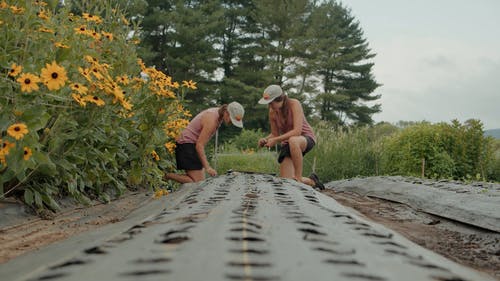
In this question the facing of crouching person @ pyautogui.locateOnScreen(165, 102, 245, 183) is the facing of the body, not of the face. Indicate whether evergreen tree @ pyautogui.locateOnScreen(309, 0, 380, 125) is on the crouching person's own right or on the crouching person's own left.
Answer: on the crouching person's own left

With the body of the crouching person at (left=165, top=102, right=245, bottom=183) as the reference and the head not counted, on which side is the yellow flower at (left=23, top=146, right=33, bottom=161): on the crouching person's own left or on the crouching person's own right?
on the crouching person's own right

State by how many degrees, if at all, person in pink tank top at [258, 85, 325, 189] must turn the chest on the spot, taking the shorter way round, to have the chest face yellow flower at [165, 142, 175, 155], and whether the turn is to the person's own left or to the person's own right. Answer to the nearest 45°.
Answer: approximately 45° to the person's own right

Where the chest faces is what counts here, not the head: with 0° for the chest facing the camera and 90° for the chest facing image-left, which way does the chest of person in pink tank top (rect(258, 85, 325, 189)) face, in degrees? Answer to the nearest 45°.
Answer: approximately 45°

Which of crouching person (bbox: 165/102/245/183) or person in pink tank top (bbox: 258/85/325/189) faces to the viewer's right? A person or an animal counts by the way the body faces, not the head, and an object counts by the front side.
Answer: the crouching person

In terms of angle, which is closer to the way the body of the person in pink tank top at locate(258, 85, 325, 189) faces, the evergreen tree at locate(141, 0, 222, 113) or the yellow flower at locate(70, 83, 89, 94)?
the yellow flower
